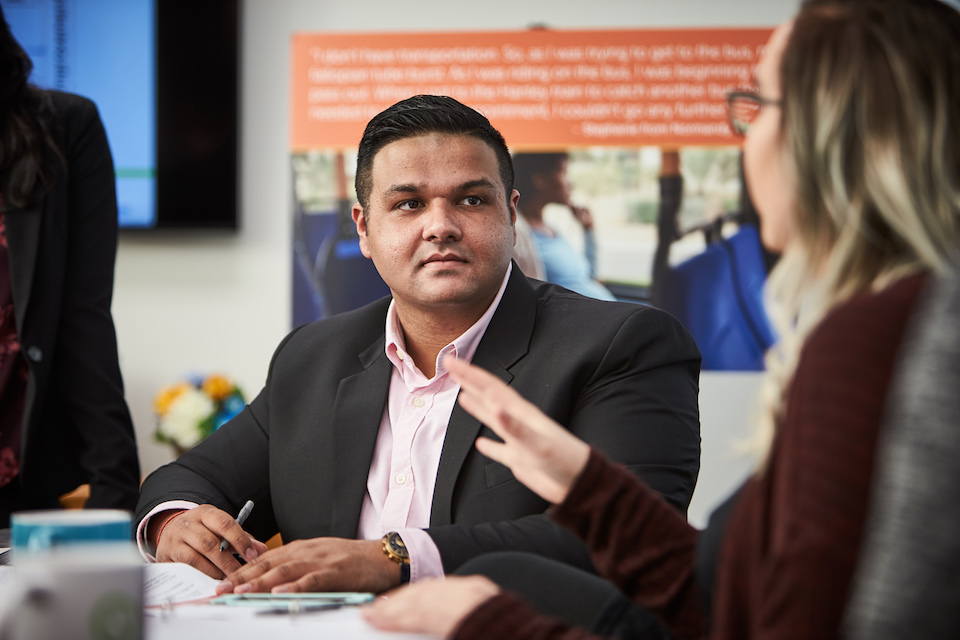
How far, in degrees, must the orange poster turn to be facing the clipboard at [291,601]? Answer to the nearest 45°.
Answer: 0° — it already faces it

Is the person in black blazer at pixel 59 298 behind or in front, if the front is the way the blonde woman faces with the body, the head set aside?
in front

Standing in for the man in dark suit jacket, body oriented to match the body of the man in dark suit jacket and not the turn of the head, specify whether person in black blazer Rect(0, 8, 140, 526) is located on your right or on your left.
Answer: on your right

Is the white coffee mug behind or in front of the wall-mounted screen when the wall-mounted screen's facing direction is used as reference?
in front

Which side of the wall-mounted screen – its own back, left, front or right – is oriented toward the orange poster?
left

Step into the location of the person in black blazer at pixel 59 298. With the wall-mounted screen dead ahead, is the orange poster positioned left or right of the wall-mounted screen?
right

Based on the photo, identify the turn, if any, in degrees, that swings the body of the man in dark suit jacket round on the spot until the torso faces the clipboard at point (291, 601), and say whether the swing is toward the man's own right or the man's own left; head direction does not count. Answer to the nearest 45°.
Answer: approximately 45° to the man's own left

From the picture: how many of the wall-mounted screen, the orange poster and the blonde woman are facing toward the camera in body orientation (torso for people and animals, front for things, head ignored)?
2

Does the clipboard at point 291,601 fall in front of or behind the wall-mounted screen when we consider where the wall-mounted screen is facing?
in front

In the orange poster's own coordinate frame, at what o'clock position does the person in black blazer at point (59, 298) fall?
The person in black blazer is roughly at 1 o'clock from the orange poster.

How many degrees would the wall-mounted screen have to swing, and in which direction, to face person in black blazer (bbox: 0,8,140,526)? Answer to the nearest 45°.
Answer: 0° — it already faces them

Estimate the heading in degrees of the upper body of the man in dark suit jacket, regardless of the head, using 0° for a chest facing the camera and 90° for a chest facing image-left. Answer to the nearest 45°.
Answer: approximately 45°
